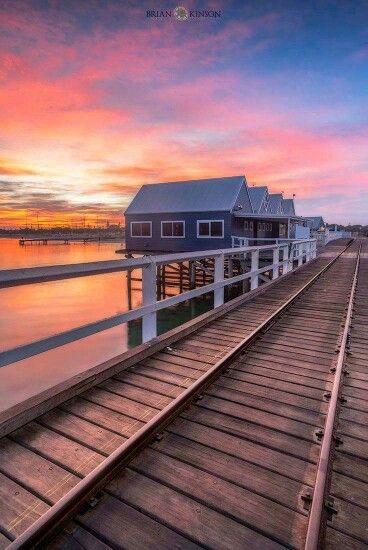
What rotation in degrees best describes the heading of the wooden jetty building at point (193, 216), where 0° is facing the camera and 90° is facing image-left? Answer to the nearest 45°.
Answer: approximately 315°
